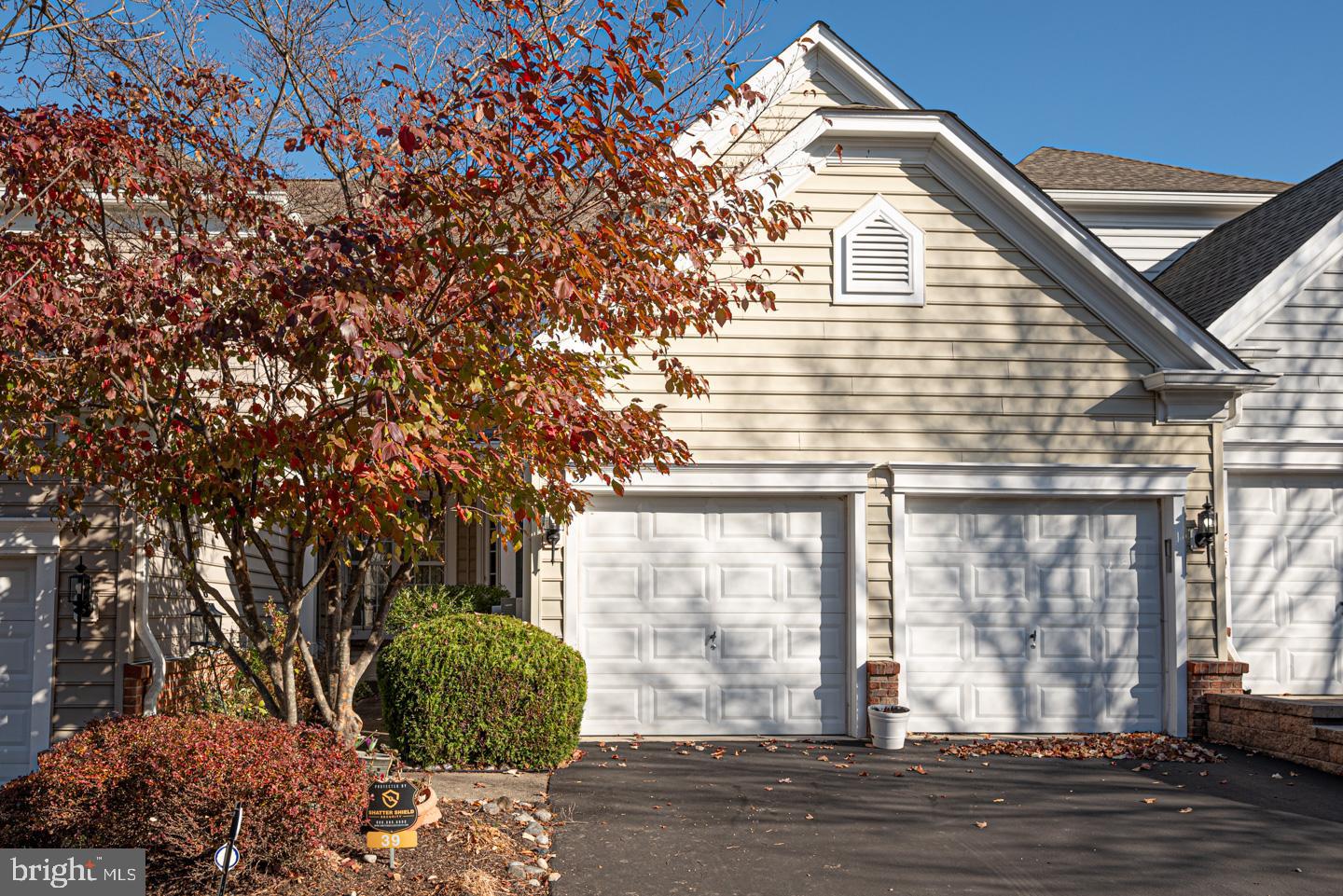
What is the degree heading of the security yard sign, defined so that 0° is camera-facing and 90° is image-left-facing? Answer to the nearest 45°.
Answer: approximately 0°

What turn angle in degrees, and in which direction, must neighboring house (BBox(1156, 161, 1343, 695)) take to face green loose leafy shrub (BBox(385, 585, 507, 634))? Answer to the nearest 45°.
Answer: approximately 90° to its right

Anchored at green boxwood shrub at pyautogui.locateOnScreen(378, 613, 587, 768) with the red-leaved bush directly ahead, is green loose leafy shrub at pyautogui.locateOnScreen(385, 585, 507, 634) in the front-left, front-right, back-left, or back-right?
back-right

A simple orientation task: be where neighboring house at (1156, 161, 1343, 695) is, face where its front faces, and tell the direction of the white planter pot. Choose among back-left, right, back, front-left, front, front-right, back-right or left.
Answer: front-right

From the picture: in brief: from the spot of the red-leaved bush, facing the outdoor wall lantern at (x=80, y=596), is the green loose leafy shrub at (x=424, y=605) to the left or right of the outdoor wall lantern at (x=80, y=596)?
right

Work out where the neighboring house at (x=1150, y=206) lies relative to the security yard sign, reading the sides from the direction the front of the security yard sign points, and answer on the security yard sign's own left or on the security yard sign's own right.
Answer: on the security yard sign's own left

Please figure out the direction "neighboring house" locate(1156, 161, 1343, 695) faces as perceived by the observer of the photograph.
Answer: facing the viewer

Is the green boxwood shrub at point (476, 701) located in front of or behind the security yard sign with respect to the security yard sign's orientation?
behind

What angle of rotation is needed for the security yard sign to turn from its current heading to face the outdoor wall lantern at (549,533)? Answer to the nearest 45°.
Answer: approximately 180°

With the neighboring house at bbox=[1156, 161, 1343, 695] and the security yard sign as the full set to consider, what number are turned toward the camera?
2

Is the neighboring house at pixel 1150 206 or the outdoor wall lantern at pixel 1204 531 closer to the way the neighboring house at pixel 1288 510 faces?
the outdoor wall lantern

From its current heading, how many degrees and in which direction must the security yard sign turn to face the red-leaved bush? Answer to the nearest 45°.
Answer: approximately 90° to its right

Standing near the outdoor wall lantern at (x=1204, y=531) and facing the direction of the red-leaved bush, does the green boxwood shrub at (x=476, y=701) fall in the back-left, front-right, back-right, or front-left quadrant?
front-right

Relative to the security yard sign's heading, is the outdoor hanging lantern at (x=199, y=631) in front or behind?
behind
